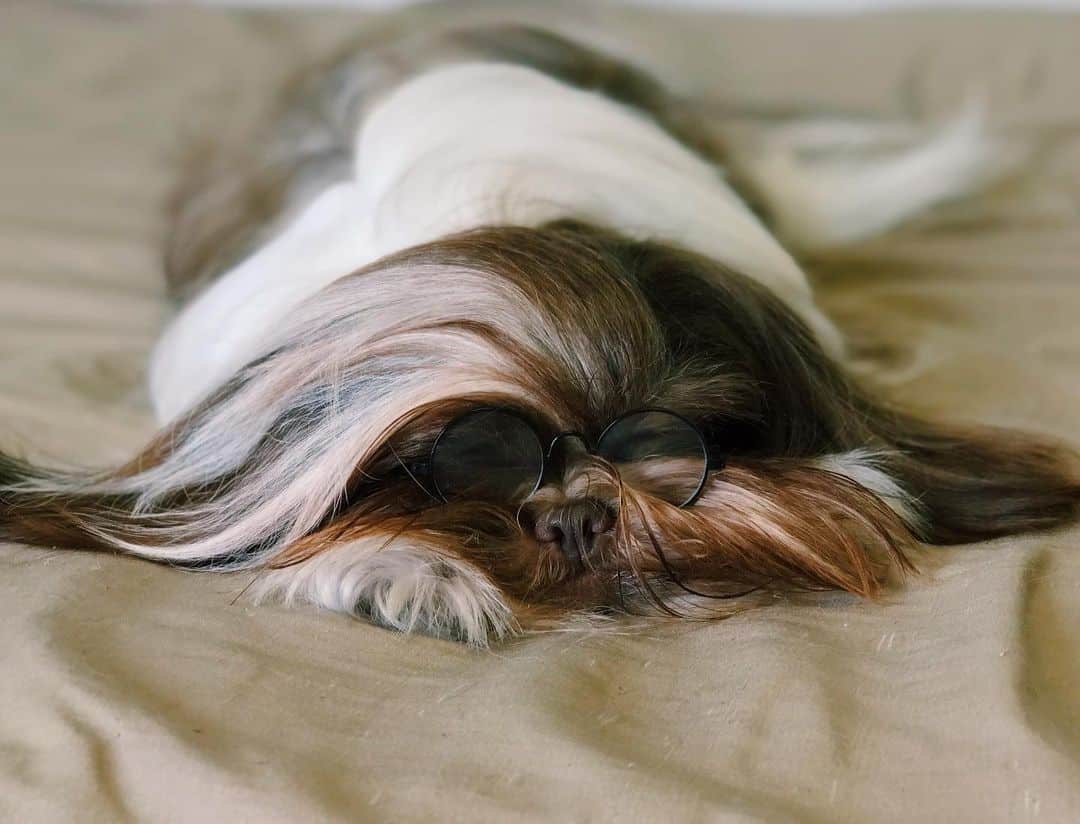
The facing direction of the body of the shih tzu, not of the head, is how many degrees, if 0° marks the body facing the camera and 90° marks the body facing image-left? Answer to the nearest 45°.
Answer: approximately 0°
